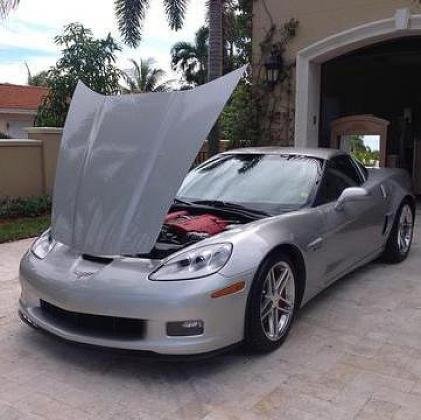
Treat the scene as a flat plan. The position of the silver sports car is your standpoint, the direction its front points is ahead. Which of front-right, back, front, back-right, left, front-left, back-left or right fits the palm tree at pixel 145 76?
back-right

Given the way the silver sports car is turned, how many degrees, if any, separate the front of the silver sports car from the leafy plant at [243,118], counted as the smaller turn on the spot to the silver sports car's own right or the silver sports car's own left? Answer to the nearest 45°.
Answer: approximately 135° to the silver sports car's own right

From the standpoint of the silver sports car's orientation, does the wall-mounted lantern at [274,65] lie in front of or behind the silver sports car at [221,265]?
behind

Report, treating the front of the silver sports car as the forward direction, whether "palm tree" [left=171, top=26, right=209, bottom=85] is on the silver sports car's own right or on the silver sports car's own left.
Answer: on the silver sports car's own right

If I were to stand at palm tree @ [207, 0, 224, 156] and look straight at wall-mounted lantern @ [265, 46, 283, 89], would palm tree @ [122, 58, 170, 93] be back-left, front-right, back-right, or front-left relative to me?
back-left

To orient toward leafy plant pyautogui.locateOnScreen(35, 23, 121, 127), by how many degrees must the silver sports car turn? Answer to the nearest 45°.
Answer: approximately 135° to its right

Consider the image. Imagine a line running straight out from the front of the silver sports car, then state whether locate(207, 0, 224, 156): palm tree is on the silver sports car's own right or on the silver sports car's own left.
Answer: on the silver sports car's own right

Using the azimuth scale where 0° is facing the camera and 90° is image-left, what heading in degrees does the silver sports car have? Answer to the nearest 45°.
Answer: approximately 45°

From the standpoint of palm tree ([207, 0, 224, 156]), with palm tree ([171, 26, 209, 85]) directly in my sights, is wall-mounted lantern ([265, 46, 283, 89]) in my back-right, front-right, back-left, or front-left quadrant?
back-right

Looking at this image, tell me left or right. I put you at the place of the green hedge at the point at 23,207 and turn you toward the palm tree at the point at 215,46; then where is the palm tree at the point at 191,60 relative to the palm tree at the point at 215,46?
left

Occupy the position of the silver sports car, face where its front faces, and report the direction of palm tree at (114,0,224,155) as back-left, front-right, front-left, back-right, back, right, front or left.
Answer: back-right

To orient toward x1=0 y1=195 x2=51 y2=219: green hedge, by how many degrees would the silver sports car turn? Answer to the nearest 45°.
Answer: approximately 90° to its right
